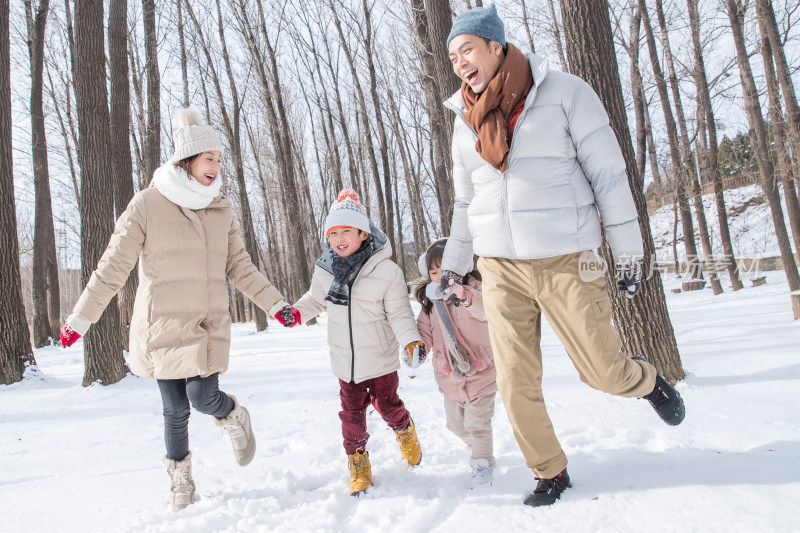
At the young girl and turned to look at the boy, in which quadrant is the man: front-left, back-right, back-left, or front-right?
back-left

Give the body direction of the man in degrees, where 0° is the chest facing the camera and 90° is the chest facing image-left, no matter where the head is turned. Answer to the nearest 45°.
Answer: approximately 45°

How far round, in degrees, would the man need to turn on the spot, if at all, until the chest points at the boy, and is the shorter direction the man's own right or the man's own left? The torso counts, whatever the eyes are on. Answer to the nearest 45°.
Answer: approximately 45° to the man's own right

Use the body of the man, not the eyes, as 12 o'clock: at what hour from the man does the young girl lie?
The young girl is roughly at 3 o'clock from the man.

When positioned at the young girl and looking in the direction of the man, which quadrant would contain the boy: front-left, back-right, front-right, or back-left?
back-right
